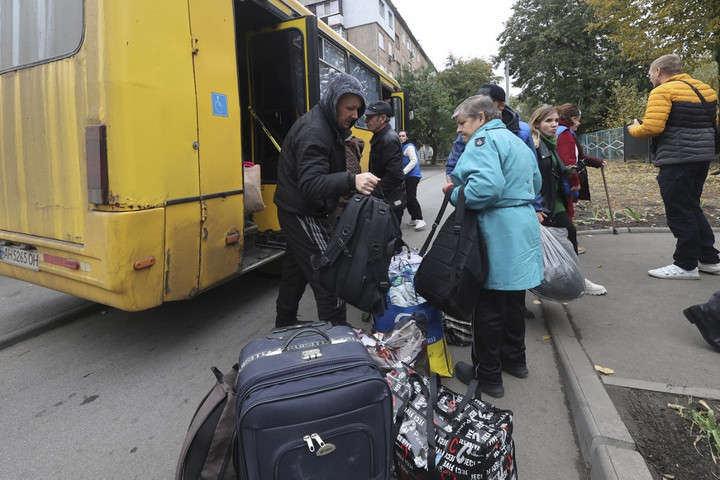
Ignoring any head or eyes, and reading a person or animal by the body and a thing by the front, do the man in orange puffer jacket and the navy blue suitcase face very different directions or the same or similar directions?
very different directions

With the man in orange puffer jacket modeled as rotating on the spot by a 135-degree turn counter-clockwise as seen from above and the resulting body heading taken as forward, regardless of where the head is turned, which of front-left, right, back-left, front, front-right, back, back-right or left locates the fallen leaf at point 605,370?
front

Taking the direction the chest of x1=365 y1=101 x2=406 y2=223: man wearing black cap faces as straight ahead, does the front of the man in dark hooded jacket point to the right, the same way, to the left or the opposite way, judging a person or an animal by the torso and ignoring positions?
the opposite way

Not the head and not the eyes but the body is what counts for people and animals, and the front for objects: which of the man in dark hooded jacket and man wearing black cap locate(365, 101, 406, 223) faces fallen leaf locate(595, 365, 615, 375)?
the man in dark hooded jacket

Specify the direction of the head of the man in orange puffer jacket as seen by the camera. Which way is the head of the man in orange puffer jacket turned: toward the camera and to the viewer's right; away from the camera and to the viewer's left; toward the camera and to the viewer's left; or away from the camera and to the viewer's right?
away from the camera and to the viewer's left

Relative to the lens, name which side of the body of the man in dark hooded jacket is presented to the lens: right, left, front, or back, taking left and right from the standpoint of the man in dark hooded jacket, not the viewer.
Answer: right

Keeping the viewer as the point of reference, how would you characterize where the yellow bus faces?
facing away from the viewer and to the right of the viewer

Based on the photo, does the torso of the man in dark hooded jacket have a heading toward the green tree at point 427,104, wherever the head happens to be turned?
no

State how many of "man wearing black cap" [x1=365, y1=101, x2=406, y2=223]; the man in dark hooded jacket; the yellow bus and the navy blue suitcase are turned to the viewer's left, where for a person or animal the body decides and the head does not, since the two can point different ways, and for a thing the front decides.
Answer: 1

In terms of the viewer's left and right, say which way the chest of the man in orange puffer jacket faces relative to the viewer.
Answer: facing away from the viewer and to the left of the viewer

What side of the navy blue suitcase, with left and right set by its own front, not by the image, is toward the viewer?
front

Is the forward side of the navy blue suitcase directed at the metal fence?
no

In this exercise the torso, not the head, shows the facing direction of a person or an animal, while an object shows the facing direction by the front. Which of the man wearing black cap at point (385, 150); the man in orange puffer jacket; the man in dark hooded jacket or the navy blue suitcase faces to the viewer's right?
the man in dark hooded jacket

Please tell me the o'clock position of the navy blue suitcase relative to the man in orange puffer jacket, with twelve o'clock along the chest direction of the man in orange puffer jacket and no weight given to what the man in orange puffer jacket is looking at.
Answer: The navy blue suitcase is roughly at 8 o'clock from the man in orange puffer jacket.

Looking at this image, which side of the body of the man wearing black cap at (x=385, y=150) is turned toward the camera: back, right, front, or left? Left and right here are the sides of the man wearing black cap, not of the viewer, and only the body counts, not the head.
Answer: left
